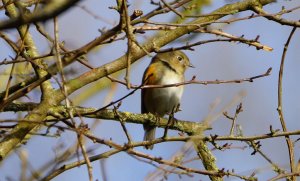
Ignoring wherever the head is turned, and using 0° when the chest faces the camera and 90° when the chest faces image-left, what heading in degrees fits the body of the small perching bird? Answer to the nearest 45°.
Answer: approximately 315°
